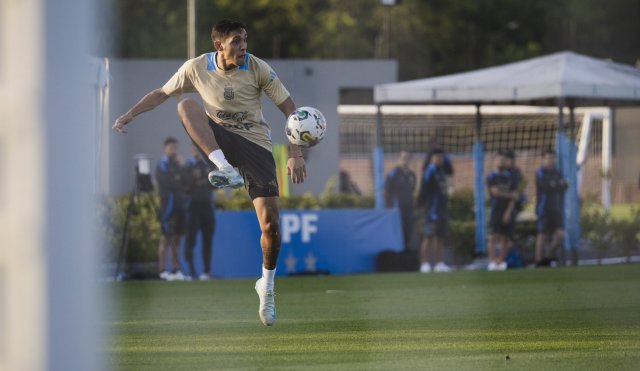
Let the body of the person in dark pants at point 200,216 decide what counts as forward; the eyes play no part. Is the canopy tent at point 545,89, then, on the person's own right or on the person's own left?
on the person's own left

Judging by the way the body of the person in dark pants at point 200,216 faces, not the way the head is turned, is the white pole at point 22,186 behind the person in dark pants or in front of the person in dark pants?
in front

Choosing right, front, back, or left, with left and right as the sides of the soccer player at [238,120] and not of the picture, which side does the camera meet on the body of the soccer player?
front

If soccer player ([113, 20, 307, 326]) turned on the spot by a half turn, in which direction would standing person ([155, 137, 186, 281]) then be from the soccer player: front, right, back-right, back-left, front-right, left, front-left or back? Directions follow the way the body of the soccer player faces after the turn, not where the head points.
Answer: front

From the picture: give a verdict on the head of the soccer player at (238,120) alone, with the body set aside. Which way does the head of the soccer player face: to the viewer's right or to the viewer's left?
to the viewer's right

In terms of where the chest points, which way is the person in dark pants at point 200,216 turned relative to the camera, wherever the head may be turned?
toward the camera

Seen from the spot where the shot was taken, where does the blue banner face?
facing the viewer

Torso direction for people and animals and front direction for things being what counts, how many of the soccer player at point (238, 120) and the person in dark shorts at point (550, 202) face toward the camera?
2
